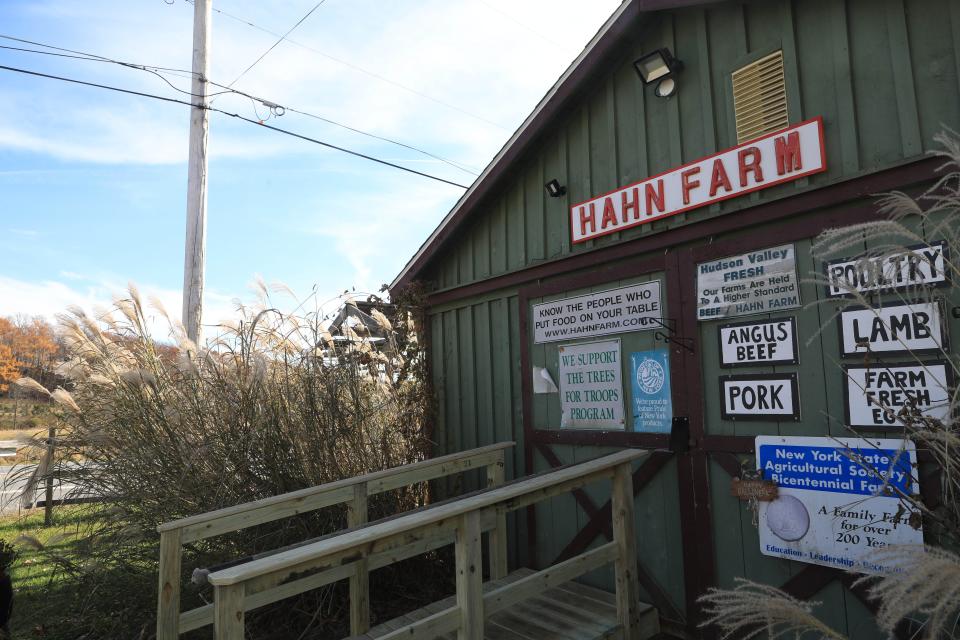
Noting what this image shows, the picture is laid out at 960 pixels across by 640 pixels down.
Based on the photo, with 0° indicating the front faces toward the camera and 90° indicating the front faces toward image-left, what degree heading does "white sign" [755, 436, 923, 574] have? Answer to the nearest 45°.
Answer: approximately 45°

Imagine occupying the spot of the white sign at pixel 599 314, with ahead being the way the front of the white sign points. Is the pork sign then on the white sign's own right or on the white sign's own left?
on the white sign's own left

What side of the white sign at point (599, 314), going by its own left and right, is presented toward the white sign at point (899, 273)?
left

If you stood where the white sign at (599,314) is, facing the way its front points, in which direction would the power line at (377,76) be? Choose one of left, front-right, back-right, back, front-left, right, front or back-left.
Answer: right

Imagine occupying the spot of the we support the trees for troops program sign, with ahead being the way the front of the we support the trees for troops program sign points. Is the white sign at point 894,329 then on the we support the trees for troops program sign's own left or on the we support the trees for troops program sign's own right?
on the we support the trees for troops program sign's own left

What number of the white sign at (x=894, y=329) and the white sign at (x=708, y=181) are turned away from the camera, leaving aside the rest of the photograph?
0

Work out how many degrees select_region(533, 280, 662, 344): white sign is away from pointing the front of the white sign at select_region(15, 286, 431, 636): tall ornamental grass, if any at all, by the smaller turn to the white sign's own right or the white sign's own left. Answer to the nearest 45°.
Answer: approximately 45° to the white sign's own right

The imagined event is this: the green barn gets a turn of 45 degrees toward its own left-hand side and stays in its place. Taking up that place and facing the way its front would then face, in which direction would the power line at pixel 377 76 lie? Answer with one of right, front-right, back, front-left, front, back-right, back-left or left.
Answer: back-right

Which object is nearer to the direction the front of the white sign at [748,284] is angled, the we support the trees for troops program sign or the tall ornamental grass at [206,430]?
the tall ornamental grass
